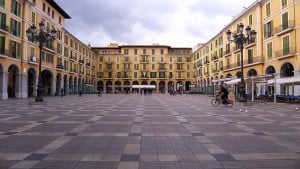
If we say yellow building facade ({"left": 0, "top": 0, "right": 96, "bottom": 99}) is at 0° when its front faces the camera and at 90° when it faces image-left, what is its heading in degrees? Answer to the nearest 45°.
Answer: approximately 315°
